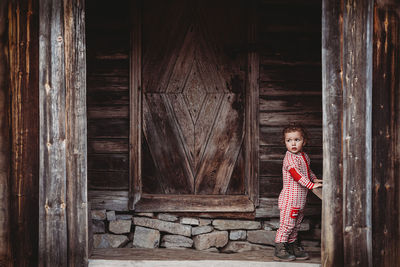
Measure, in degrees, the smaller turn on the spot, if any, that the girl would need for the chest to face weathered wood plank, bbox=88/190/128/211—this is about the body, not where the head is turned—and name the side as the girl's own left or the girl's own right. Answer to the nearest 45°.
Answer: approximately 180°

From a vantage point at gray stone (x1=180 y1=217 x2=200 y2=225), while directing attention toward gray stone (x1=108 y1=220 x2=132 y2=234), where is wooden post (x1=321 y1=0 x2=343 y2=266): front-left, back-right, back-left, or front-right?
back-left

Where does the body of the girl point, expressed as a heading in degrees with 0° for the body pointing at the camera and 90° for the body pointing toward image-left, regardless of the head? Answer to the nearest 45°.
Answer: approximately 270°

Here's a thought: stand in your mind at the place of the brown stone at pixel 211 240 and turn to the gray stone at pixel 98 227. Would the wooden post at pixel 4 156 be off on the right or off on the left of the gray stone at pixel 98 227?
left

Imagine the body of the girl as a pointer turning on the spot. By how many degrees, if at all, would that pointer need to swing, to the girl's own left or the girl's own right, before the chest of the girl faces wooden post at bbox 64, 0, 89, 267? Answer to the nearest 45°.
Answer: approximately 135° to the girl's own right

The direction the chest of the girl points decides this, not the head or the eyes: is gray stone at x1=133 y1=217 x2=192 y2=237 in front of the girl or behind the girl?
behind

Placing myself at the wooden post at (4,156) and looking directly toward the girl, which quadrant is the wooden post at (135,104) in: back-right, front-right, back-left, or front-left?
front-left
